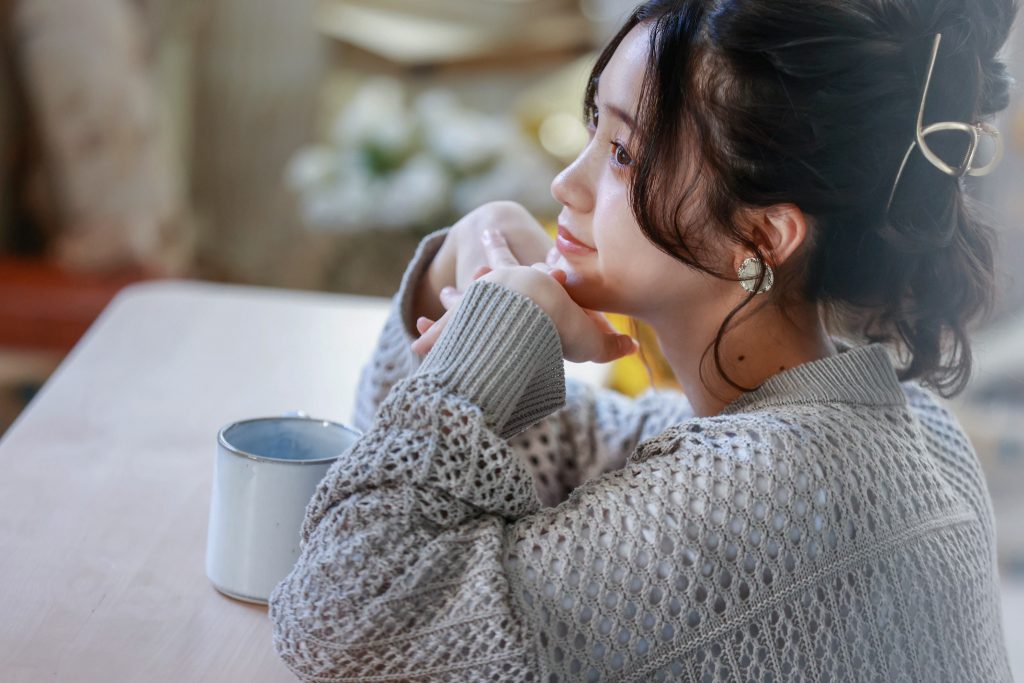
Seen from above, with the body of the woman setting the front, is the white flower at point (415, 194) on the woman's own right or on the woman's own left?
on the woman's own right

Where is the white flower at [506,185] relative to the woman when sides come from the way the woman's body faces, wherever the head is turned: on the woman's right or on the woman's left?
on the woman's right

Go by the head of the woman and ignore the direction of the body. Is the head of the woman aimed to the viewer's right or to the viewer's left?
to the viewer's left

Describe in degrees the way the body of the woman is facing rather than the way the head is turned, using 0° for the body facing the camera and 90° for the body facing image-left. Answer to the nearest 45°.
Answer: approximately 90°
